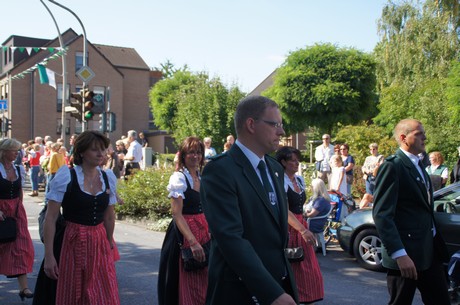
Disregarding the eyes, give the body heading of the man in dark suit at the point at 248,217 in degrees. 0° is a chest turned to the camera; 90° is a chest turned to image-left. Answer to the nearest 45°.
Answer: approximately 315°

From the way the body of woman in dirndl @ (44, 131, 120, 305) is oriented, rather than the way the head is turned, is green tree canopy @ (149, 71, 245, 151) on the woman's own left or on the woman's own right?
on the woman's own left

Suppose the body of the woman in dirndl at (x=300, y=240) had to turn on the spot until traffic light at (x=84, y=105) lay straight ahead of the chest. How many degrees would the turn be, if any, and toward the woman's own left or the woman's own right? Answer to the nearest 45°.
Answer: approximately 180°

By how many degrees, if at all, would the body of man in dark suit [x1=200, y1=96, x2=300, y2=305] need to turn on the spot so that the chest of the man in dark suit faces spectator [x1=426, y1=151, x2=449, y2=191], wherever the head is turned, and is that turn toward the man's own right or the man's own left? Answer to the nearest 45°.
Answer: approximately 90° to the man's own left

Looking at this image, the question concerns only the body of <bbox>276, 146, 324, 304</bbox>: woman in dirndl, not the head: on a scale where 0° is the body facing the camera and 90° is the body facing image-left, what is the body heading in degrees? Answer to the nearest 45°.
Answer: approximately 315°

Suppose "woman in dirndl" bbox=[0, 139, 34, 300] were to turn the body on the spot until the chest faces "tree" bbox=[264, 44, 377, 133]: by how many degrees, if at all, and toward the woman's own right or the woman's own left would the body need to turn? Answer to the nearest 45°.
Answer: approximately 90° to the woman's own left

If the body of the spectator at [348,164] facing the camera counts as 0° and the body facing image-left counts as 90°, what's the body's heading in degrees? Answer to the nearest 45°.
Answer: approximately 45°
